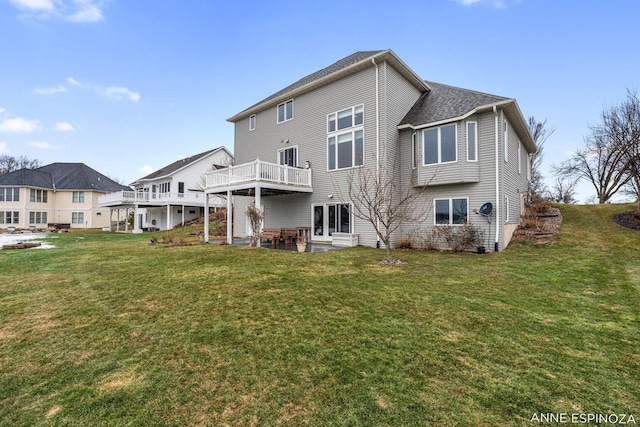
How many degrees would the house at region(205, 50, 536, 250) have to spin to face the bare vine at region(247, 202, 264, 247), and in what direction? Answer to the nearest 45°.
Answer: approximately 135° to its left

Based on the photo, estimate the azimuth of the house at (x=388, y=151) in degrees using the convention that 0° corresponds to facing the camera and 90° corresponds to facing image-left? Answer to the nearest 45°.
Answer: approximately 225°

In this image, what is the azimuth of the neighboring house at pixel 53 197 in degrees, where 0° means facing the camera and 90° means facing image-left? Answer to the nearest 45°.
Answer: approximately 180°

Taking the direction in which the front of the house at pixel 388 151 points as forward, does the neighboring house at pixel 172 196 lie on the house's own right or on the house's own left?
on the house's own left
